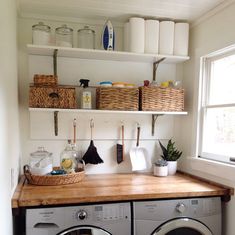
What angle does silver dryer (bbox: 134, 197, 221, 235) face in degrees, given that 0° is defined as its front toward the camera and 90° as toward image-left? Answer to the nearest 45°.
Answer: approximately 0°

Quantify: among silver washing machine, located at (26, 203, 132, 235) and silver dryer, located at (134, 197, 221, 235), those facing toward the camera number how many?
2

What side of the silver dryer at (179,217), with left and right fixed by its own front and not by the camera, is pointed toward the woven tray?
right
